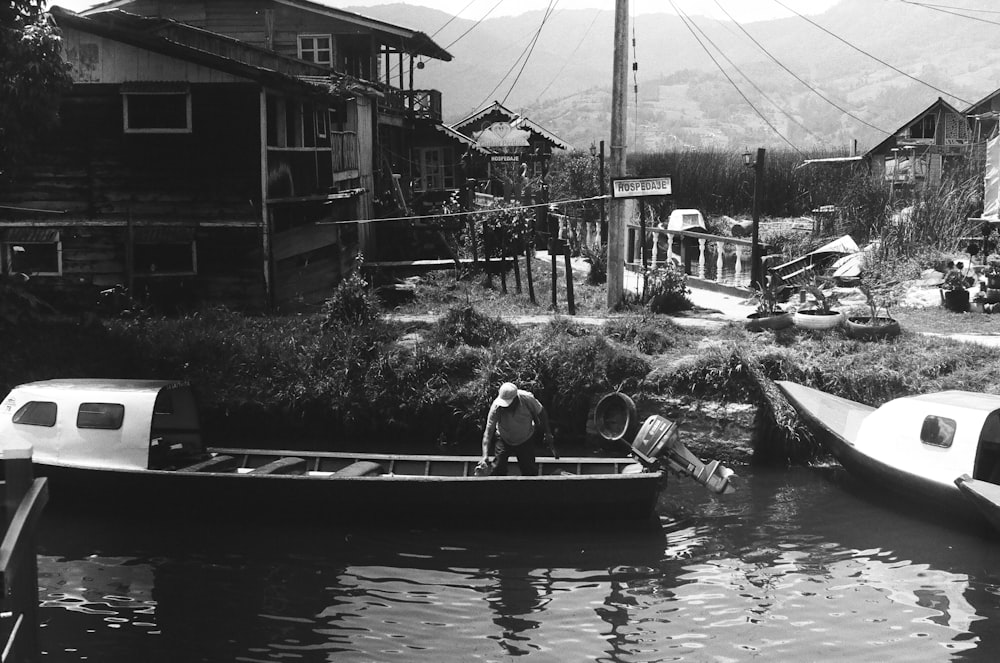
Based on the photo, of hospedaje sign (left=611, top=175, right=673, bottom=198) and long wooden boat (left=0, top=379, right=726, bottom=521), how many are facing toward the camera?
1

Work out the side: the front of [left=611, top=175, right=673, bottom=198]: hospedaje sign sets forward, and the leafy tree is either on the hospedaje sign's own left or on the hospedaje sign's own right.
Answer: on the hospedaje sign's own right

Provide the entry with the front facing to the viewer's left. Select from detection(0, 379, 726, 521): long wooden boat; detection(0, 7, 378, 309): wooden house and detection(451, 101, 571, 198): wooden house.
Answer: the long wooden boat

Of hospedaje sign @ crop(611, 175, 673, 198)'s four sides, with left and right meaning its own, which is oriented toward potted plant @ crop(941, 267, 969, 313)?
left

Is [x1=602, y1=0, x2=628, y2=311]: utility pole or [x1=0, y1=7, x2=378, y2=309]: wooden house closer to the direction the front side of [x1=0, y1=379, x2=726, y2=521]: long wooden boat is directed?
the wooden house

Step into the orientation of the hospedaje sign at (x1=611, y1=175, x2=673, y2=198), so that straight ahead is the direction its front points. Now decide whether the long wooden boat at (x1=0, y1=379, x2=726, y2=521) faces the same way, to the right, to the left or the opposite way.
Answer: to the right

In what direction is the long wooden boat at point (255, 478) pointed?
to the viewer's left

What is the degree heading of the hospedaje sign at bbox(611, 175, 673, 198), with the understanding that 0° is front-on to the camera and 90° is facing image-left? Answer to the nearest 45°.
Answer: approximately 0°

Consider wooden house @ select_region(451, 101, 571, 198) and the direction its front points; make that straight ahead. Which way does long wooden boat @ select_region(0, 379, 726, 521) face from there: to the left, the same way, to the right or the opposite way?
to the right
